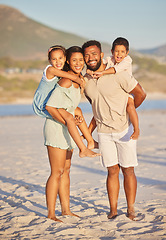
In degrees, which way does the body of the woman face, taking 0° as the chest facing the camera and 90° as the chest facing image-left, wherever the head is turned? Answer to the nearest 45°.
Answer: approximately 315°

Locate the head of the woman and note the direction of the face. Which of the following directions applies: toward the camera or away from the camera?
toward the camera

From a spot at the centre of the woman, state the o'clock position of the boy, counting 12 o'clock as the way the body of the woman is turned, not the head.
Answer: The boy is roughly at 10 o'clock from the woman.

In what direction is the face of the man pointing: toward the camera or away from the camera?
toward the camera

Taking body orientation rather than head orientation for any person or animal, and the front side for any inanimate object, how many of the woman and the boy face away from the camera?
0

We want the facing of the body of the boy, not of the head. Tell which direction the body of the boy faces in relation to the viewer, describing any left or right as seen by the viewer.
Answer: facing the viewer and to the left of the viewer

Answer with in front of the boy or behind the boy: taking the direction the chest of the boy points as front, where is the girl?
in front

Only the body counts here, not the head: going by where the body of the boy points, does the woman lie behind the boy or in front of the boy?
in front
